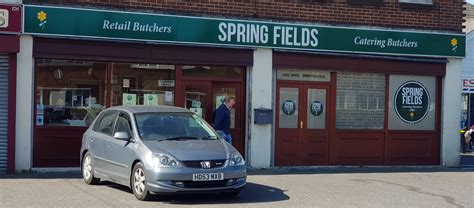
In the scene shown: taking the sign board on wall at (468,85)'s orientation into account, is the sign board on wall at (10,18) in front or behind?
in front

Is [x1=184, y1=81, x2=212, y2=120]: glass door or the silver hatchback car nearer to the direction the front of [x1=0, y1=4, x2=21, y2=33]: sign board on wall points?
the silver hatchback car

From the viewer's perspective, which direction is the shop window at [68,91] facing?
toward the camera

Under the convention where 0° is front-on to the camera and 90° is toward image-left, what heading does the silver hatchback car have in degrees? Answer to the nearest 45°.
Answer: approximately 315°

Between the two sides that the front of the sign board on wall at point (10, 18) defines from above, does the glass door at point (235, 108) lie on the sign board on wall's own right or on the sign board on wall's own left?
on the sign board on wall's own left

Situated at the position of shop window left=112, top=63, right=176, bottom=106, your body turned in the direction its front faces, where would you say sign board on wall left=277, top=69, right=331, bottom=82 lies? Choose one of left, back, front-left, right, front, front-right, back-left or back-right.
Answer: left

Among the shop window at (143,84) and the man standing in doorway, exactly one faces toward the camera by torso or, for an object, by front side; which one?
the shop window

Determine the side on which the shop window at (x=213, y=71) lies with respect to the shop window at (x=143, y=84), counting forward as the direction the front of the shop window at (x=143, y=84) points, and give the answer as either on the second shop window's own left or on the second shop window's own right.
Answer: on the second shop window's own left

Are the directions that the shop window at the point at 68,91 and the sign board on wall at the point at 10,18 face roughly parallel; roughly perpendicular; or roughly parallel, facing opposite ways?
roughly parallel

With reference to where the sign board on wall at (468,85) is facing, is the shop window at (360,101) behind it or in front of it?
in front

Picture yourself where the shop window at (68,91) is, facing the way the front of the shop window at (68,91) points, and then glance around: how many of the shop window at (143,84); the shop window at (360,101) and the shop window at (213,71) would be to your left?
3

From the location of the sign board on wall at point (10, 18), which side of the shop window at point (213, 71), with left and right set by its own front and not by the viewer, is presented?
right

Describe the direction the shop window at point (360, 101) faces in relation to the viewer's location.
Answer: facing the viewer

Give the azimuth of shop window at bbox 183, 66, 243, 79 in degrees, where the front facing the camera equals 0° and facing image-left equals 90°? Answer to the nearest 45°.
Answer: approximately 0°

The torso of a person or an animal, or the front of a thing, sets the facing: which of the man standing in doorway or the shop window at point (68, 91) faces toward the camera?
the shop window

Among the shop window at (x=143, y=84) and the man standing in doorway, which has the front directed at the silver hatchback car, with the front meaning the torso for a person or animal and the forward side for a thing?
the shop window
